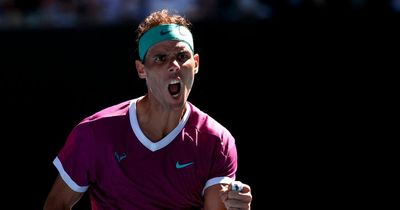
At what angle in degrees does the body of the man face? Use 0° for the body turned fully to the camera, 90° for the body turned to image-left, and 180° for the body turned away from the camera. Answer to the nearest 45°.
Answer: approximately 0°
